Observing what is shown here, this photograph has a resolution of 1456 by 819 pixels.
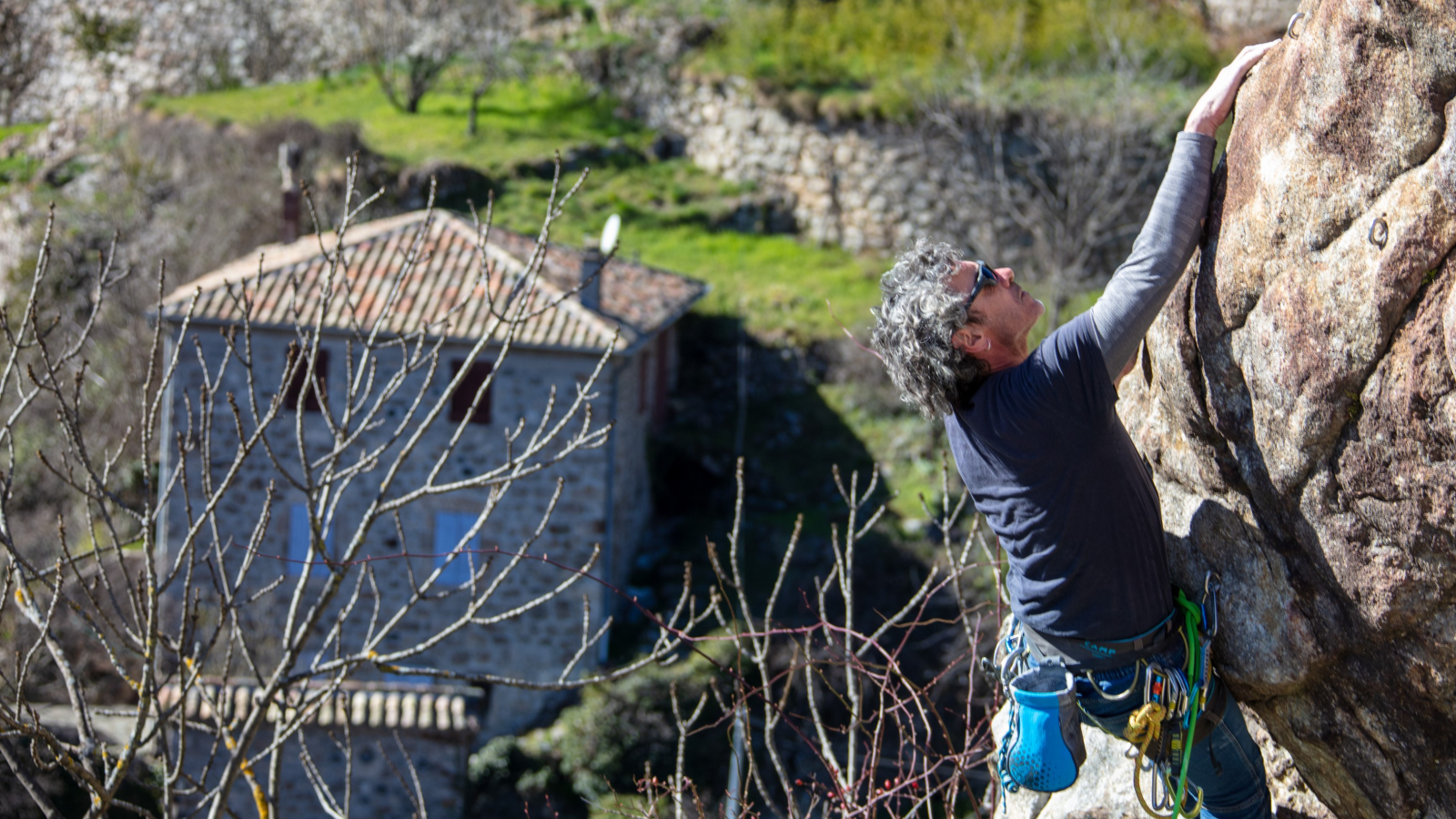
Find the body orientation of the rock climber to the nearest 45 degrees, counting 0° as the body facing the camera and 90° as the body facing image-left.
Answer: approximately 270°

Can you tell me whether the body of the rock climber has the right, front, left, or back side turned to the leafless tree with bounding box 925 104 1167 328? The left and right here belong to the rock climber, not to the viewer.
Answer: left

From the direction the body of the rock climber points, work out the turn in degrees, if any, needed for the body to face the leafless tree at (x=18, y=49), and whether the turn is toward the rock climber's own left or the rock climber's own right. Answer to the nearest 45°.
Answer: approximately 135° to the rock climber's own left

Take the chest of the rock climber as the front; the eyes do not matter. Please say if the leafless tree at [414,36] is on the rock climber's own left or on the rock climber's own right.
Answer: on the rock climber's own left
